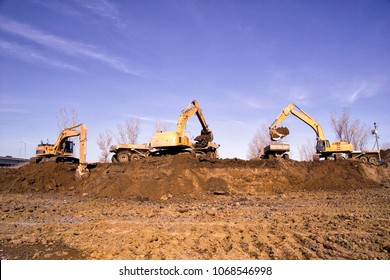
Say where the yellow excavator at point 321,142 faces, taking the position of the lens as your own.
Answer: facing to the left of the viewer

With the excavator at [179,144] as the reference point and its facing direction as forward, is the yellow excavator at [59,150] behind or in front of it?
behind

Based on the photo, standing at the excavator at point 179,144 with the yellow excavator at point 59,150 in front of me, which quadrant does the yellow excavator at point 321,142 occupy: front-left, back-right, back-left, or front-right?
back-right

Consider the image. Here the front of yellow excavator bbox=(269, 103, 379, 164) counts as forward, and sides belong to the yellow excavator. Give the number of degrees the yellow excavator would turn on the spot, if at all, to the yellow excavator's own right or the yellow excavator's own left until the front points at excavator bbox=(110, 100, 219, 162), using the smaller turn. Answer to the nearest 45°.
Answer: approximately 45° to the yellow excavator's own left

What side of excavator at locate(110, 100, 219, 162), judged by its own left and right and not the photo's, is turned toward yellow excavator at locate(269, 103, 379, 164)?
front

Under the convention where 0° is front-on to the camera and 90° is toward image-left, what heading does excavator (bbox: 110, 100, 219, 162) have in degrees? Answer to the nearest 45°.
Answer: approximately 270°

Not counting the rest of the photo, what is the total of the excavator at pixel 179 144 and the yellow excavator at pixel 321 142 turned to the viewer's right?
1

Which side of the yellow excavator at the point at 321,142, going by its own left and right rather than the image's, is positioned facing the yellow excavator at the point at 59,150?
front
